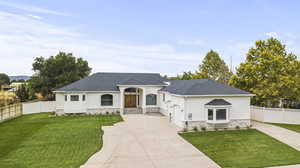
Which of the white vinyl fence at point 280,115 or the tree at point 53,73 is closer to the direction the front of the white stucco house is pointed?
the white vinyl fence

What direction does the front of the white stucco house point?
toward the camera

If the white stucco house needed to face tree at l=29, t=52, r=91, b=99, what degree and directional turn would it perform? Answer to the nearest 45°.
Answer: approximately 135° to its right

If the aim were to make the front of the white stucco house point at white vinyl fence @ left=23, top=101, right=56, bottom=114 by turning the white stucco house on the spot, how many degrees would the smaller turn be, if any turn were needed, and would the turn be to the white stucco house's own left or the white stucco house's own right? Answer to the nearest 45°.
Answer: approximately 90° to the white stucco house's own right

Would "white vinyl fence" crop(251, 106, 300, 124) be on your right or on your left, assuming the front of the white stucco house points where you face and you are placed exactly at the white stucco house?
on your left
